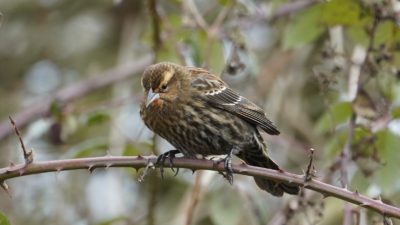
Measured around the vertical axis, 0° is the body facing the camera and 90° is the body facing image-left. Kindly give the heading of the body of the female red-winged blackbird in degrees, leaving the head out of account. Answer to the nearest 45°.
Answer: approximately 45°
